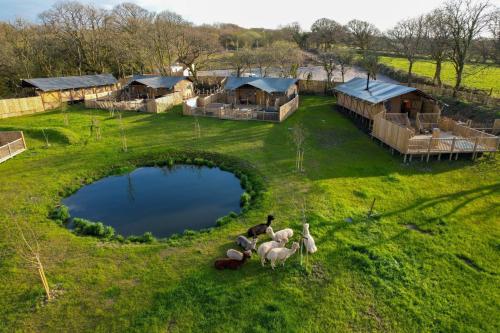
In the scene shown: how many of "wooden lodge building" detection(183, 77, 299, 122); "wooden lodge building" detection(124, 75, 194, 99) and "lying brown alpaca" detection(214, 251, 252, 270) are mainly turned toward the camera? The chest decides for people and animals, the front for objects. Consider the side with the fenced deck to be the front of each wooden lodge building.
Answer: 2

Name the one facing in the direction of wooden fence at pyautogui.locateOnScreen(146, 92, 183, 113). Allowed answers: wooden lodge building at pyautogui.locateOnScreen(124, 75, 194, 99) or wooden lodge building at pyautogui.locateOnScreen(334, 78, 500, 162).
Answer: wooden lodge building at pyautogui.locateOnScreen(124, 75, 194, 99)

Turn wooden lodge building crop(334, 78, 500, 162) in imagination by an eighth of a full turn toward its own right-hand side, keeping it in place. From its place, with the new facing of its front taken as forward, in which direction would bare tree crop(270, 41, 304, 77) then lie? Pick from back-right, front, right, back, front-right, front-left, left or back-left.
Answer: back-right

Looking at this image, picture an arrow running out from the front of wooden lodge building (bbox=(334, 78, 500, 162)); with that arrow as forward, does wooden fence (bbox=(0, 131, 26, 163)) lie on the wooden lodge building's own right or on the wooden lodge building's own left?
on the wooden lodge building's own right

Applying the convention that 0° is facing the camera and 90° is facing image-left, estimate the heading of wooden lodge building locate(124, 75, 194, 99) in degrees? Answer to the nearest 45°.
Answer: approximately 0°

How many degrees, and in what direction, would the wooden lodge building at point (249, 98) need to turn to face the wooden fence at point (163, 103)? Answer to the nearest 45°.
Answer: approximately 90° to its right

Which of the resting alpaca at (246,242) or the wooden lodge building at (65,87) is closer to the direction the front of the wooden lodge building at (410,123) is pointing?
the resting alpaca

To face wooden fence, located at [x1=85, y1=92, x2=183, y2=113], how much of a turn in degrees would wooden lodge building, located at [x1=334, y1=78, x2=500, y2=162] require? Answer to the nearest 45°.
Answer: approximately 135° to its right

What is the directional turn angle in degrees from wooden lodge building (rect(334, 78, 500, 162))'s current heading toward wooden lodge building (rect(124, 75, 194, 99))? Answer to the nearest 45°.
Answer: approximately 135° to its right

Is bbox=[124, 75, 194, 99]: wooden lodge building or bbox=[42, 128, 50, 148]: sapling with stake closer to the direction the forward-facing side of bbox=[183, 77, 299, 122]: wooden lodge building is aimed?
the sapling with stake

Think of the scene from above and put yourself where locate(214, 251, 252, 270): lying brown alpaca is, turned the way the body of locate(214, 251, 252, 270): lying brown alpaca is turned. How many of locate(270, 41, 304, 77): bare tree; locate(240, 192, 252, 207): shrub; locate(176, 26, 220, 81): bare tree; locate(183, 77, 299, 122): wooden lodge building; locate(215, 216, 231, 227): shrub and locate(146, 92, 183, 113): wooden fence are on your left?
6
